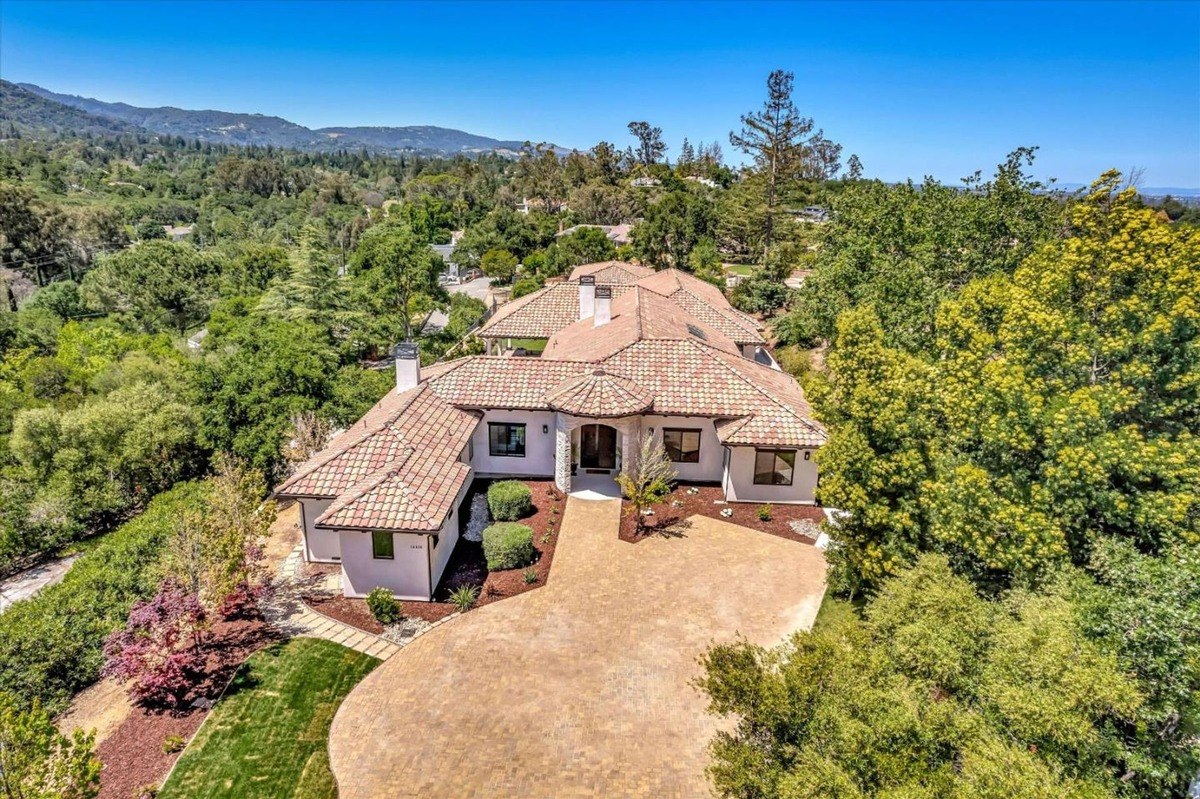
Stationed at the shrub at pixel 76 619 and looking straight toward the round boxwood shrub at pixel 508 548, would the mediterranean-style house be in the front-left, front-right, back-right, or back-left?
front-left

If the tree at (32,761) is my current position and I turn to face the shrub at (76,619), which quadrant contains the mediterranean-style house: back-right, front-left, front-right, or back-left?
front-right

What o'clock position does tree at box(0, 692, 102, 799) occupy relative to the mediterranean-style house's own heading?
The tree is roughly at 1 o'clock from the mediterranean-style house.

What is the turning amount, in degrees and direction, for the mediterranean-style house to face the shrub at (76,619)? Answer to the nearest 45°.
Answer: approximately 45° to its right

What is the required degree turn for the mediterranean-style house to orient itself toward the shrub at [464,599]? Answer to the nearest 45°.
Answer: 0° — it already faces it

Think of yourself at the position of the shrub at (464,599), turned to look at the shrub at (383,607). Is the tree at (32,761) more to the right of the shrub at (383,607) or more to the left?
left

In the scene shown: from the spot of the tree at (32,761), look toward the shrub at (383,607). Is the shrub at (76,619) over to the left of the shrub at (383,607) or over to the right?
left

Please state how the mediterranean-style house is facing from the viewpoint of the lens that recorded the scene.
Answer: facing the viewer

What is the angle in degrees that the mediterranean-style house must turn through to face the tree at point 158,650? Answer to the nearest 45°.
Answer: approximately 45° to its right
